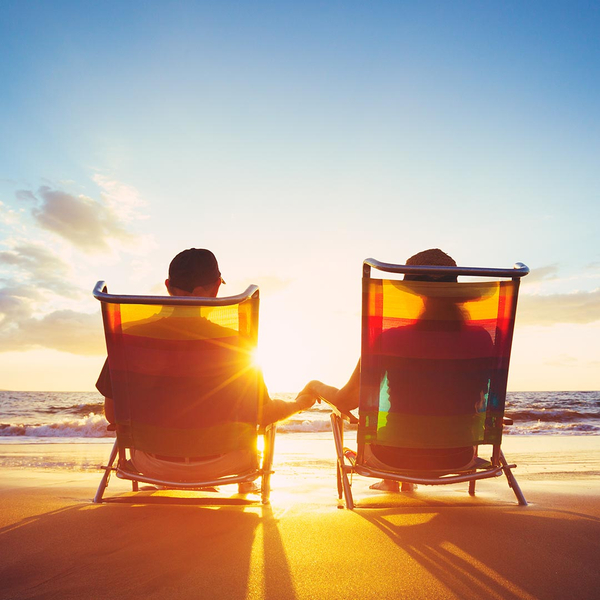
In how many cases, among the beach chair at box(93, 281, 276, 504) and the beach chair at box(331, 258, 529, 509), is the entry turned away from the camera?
2

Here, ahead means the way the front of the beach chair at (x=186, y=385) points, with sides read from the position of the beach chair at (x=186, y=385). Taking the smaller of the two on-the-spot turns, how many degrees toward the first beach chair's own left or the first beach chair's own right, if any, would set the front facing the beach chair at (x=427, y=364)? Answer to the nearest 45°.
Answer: approximately 90° to the first beach chair's own right

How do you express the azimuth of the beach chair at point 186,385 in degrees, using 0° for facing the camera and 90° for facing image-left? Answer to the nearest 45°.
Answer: approximately 180°

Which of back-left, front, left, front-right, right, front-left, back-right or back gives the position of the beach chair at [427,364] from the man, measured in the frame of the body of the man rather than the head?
right

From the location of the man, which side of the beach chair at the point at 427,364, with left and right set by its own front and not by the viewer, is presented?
left

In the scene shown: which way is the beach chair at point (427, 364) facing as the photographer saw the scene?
facing away from the viewer

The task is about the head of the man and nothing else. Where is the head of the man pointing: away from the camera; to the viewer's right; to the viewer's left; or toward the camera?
away from the camera

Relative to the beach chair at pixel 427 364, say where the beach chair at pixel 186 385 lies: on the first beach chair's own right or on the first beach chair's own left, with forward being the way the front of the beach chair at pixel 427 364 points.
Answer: on the first beach chair's own left

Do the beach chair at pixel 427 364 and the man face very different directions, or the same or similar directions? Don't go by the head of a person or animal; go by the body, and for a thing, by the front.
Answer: same or similar directions

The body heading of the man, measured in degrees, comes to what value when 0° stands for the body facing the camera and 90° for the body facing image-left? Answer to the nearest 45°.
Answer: approximately 180°
